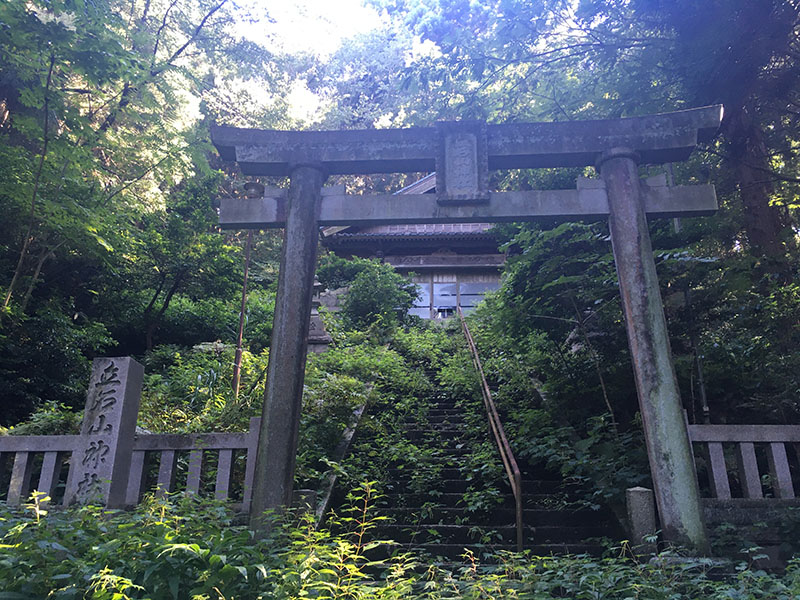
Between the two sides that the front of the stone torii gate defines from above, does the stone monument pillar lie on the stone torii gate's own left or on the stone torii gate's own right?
on the stone torii gate's own right

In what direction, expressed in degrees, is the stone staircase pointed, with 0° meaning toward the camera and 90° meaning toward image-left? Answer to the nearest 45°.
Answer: approximately 0°

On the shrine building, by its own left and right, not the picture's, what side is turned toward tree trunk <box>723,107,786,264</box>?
front

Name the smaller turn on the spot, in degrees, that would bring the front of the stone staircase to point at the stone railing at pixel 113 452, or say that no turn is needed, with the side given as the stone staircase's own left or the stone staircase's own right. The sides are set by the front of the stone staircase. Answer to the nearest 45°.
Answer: approximately 45° to the stone staircase's own right

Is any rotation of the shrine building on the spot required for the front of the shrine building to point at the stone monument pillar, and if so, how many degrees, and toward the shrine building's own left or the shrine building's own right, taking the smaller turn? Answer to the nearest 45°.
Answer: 0° — it already faces it

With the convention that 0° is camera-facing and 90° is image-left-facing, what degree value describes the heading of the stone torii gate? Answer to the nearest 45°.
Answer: approximately 0°

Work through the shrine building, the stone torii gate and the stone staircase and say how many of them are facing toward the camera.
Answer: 3

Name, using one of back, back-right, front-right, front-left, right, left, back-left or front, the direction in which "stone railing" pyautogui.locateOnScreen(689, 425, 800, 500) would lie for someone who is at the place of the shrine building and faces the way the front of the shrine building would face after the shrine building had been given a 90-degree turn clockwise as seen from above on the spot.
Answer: left
